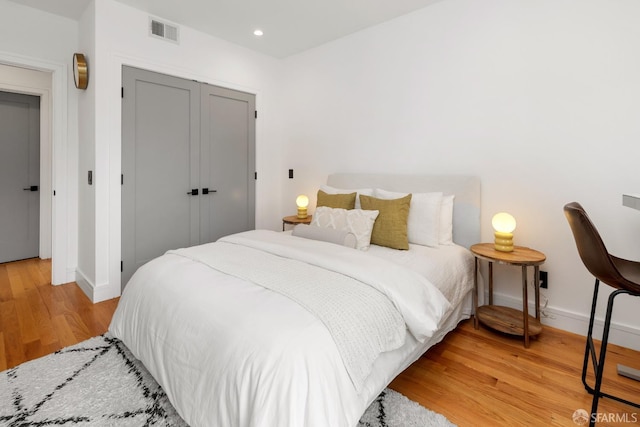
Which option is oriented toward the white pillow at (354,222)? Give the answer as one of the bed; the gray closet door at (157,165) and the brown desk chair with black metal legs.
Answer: the gray closet door

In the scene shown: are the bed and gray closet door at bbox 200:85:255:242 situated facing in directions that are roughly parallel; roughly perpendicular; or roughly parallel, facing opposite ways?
roughly perpendicular

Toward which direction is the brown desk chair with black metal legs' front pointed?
to the viewer's right

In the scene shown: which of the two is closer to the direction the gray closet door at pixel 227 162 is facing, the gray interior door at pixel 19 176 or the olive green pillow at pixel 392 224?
the olive green pillow

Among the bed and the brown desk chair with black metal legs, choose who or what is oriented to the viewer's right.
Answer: the brown desk chair with black metal legs

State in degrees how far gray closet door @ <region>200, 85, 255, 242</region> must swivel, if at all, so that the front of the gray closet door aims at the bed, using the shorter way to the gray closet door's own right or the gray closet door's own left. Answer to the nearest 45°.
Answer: approximately 45° to the gray closet door's own right

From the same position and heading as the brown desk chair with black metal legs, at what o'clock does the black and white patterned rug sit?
The black and white patterned rug is roughly at 5 o'clock from the brown desk chair with black metal legs.

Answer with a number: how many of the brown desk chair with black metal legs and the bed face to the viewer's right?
1

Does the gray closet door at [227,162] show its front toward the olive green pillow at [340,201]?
yes

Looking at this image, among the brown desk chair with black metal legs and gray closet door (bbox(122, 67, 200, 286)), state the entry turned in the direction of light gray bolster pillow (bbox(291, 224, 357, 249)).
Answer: the gray closet door

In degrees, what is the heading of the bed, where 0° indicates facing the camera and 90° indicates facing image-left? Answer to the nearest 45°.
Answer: approximately 45°

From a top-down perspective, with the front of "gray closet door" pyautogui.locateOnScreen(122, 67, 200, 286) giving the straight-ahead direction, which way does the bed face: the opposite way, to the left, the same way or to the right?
to the right

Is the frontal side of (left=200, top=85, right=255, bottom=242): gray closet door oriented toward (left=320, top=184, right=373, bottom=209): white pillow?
yes

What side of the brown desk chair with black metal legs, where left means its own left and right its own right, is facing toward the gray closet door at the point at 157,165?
back

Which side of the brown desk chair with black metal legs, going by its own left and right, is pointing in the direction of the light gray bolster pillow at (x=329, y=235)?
back

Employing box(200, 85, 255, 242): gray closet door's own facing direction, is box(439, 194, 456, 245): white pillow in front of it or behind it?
in front

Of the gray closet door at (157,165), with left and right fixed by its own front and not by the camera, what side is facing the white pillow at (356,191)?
front
